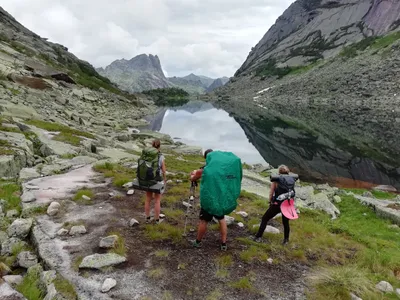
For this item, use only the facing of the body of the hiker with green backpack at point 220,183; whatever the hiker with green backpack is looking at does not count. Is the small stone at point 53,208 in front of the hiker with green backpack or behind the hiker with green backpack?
in front

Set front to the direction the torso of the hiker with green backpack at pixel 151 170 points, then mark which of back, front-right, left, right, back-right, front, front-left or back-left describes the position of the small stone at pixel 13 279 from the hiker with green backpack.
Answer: back

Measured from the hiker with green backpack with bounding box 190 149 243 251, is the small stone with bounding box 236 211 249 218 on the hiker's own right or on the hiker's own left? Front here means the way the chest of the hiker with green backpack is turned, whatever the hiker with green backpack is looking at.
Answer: on the hiker's own right

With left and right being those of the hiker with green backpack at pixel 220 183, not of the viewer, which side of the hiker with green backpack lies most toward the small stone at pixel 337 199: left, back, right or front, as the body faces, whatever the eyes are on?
right

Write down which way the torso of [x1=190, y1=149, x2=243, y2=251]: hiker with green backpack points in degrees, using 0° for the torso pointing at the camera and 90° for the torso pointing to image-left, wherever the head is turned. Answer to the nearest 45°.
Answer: approximately 135°

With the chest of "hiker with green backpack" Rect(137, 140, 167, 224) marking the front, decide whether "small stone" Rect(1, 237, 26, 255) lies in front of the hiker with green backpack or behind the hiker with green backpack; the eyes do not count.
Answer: behind

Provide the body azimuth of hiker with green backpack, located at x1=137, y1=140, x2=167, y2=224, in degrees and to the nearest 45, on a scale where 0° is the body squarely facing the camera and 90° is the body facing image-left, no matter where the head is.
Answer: approximately 225°

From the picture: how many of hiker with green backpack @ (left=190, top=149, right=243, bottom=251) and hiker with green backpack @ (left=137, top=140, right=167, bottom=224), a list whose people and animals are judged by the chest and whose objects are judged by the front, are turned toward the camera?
0

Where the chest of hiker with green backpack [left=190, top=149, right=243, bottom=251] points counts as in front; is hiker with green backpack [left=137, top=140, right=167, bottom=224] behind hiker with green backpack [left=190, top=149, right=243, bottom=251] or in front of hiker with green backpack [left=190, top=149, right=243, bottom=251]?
in front

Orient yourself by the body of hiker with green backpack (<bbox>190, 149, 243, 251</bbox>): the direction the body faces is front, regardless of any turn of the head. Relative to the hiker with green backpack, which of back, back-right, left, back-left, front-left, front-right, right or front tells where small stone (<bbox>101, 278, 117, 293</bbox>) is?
left
